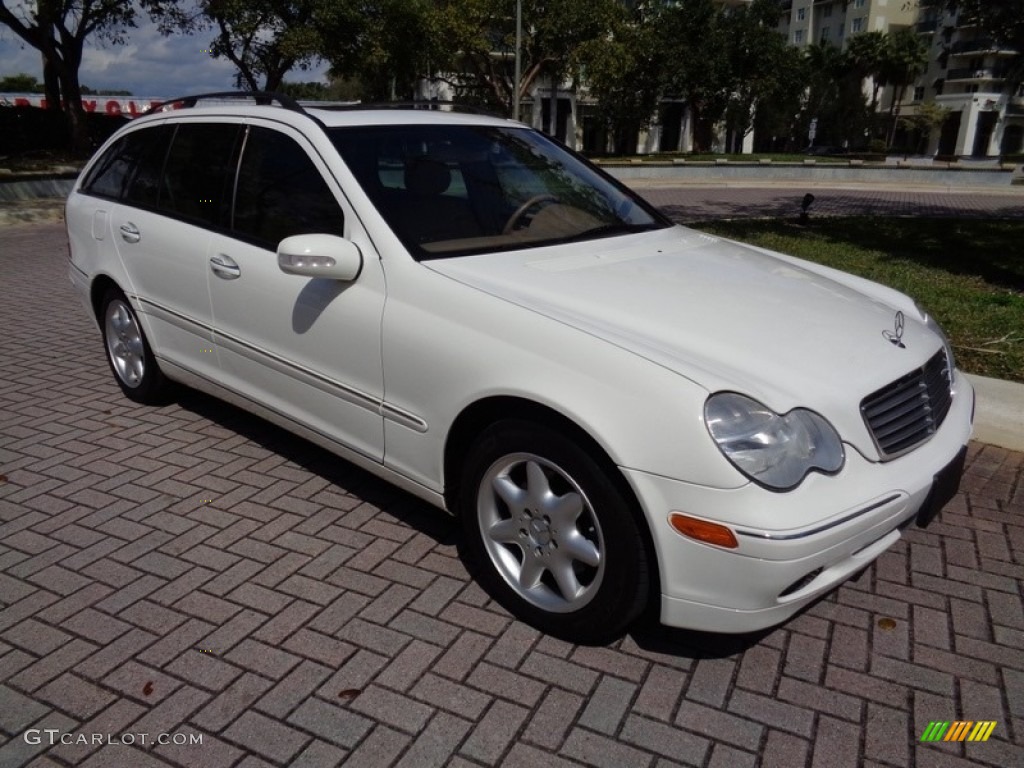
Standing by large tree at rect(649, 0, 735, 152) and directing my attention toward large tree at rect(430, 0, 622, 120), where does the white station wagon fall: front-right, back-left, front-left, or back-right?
front-left

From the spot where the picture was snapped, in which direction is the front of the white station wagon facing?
facing the viewer and to the right of the viewer

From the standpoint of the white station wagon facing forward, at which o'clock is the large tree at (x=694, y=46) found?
The large tree is roughly at 8 o'clock from the white station wagon.

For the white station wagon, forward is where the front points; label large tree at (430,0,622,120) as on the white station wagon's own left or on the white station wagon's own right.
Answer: on the white station wagon's own left
